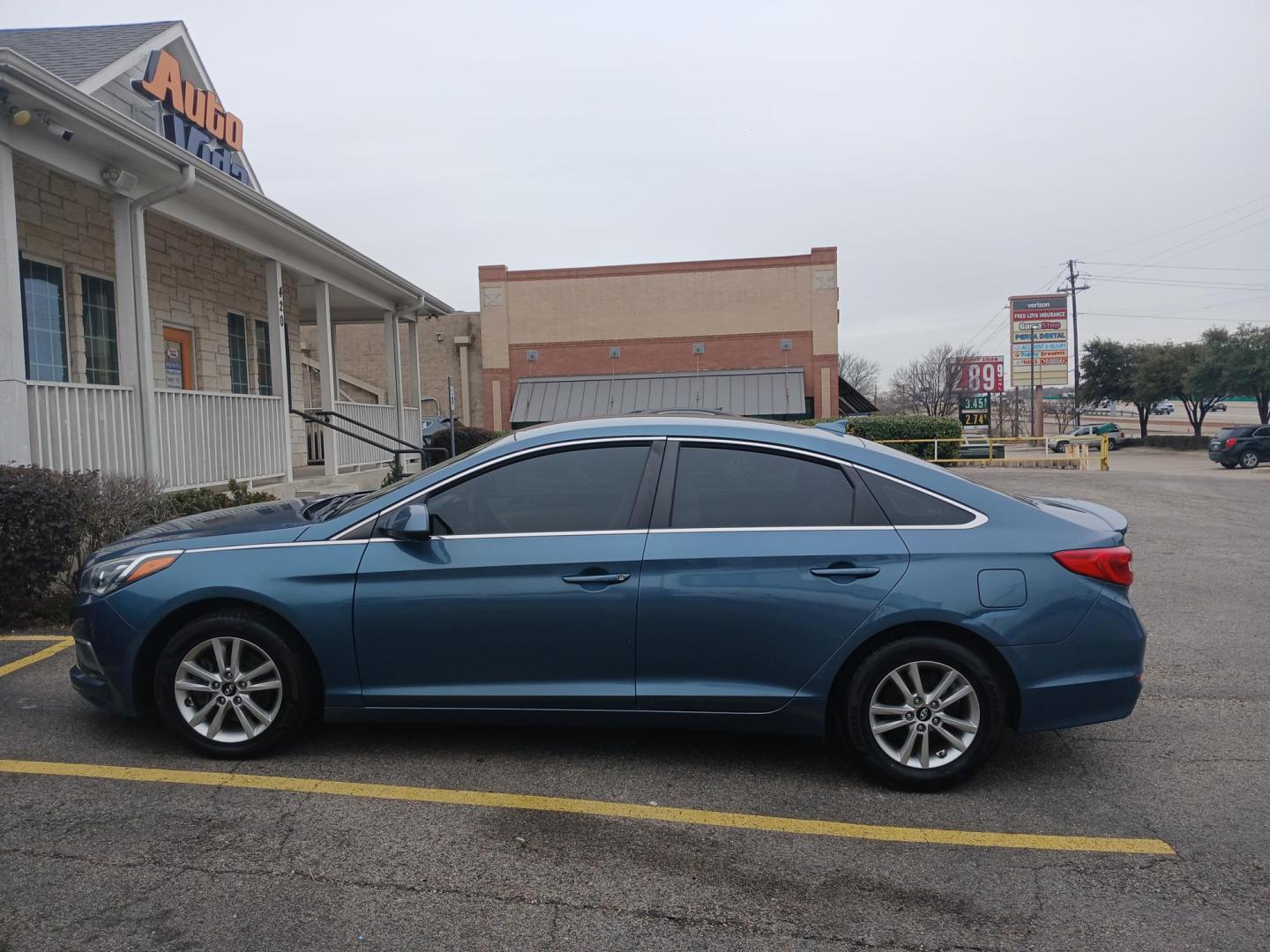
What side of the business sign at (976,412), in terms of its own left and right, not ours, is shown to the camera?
front

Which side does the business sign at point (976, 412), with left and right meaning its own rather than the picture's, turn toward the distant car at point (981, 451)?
front

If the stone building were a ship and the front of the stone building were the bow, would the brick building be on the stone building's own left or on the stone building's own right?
on the stone building's own left

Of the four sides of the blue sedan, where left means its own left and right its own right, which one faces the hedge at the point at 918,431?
right

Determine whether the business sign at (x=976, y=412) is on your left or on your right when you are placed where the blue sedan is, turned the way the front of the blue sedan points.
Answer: on your right

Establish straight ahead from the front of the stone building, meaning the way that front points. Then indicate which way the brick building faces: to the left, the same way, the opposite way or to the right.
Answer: to the right

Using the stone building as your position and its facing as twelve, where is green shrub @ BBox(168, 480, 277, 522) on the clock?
The green shrub is roughly at 1 o'clock from the stone building.

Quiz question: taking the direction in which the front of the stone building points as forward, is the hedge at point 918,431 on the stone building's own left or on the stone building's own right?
on the stone building's own left

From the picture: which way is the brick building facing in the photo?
toward the camera

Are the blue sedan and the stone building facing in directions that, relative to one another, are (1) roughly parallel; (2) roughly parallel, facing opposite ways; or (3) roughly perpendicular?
roughly parallel, facing opposite ways

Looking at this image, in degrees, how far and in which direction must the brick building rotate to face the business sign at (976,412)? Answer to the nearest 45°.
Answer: approximately 90° to its left

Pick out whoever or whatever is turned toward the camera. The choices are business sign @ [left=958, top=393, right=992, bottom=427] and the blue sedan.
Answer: the business sign

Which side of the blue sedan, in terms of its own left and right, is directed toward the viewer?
left

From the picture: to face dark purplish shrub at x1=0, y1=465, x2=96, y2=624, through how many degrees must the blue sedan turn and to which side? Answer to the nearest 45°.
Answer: approximately 45° to its right

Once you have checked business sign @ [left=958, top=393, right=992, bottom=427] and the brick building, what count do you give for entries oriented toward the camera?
2

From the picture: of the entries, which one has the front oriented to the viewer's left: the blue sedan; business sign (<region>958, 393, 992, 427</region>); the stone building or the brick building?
the blue sedan

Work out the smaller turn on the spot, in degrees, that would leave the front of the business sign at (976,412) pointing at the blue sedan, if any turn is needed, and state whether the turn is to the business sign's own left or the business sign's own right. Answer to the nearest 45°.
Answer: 0° — it already faces it

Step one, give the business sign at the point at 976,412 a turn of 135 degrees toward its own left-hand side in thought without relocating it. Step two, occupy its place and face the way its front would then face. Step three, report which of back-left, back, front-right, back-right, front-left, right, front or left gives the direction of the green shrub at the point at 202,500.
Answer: back-right
